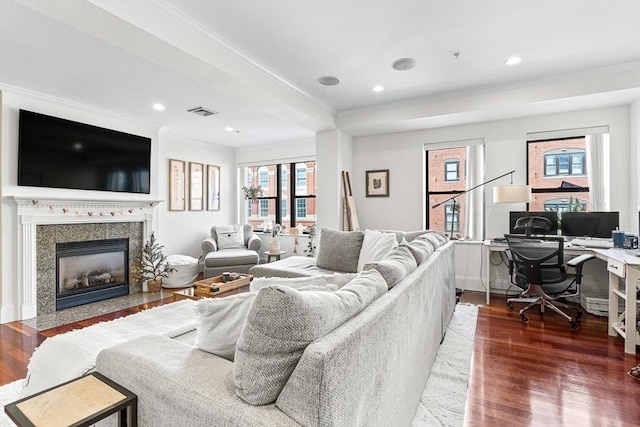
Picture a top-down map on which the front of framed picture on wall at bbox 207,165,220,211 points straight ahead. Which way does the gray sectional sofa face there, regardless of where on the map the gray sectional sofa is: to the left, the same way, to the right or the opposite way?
the opposite way

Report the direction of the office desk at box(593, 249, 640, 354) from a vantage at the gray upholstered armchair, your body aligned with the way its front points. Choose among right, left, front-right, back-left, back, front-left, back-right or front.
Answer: front-left

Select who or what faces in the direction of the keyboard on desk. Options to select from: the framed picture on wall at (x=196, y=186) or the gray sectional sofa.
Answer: the framed picture on wall

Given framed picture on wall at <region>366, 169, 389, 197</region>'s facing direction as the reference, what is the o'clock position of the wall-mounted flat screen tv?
The wall-mounted flat screen tv is roughly at 2 o'clock from the framed picture on wall.

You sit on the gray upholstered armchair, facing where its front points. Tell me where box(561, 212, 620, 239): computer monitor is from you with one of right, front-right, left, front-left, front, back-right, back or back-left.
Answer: front-left

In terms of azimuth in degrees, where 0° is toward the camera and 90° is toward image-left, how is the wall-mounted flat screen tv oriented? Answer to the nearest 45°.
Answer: approximately 315°

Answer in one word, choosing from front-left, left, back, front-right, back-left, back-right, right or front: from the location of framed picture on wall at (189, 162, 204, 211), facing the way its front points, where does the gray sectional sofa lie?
front-right

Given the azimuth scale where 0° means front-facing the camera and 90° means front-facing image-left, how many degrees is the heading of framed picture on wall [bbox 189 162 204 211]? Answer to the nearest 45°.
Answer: approximately 315°

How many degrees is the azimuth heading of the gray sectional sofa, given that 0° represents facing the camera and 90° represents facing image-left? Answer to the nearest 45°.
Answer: approximately 135°
